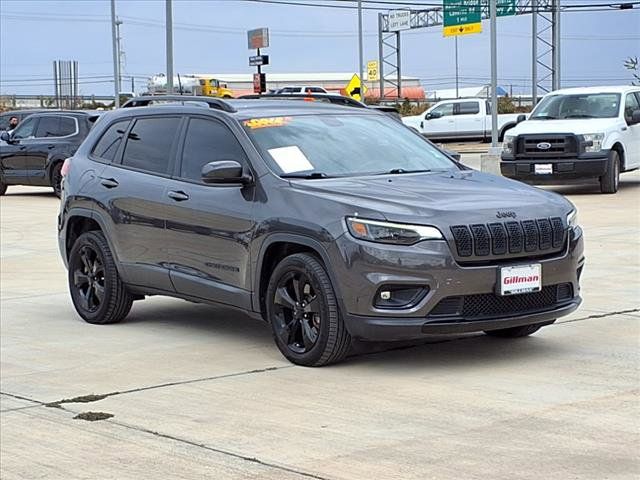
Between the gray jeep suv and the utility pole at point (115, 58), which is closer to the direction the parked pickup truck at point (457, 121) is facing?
the utility pole

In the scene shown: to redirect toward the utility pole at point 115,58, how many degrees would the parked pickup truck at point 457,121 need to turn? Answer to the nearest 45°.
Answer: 0° — it already faces it

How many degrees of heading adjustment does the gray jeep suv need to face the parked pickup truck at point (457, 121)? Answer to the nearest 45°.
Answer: approximately 135° to its left

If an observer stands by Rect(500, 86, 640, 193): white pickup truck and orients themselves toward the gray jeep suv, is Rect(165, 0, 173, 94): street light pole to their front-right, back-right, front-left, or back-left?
back-right

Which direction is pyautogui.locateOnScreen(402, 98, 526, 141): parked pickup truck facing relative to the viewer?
to the viewer's left

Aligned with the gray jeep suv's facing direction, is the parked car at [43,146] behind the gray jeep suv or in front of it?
behind

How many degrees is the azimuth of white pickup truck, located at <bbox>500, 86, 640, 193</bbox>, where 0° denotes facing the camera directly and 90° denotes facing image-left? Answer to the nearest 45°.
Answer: approximately 45°

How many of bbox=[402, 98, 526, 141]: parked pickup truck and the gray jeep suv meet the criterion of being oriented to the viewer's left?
1

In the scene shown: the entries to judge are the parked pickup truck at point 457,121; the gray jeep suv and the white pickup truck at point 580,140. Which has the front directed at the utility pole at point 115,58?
the parked pickup truck

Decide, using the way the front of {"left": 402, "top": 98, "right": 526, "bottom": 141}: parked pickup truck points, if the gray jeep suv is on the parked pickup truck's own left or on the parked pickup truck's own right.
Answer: on the parked pickup truck's own left

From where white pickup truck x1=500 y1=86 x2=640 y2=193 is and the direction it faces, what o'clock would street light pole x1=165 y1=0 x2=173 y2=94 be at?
The street light pole is roughly at 3 o'clock from the white pickup truck.

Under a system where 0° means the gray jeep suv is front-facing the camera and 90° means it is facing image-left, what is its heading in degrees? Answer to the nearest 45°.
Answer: approximately 315°

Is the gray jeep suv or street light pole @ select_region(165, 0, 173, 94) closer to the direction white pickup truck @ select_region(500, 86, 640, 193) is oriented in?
the gray jeep suv
